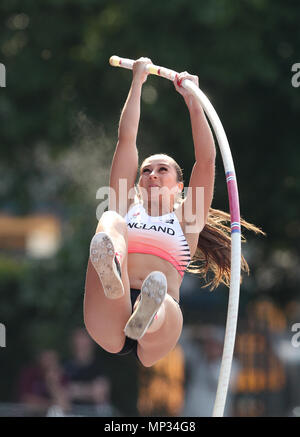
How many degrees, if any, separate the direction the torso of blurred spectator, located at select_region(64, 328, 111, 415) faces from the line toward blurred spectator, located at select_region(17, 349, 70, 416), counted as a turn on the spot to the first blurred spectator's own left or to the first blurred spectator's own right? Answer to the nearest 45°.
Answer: approximately 135° to the first blurred spectator's own right

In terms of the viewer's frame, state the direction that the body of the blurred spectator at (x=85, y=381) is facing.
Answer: toward the camera

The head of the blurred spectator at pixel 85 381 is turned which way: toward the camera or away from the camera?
toward the camera

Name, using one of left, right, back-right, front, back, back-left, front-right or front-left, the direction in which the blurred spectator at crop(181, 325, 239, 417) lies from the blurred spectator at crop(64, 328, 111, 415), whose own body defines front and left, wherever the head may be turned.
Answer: back-left
